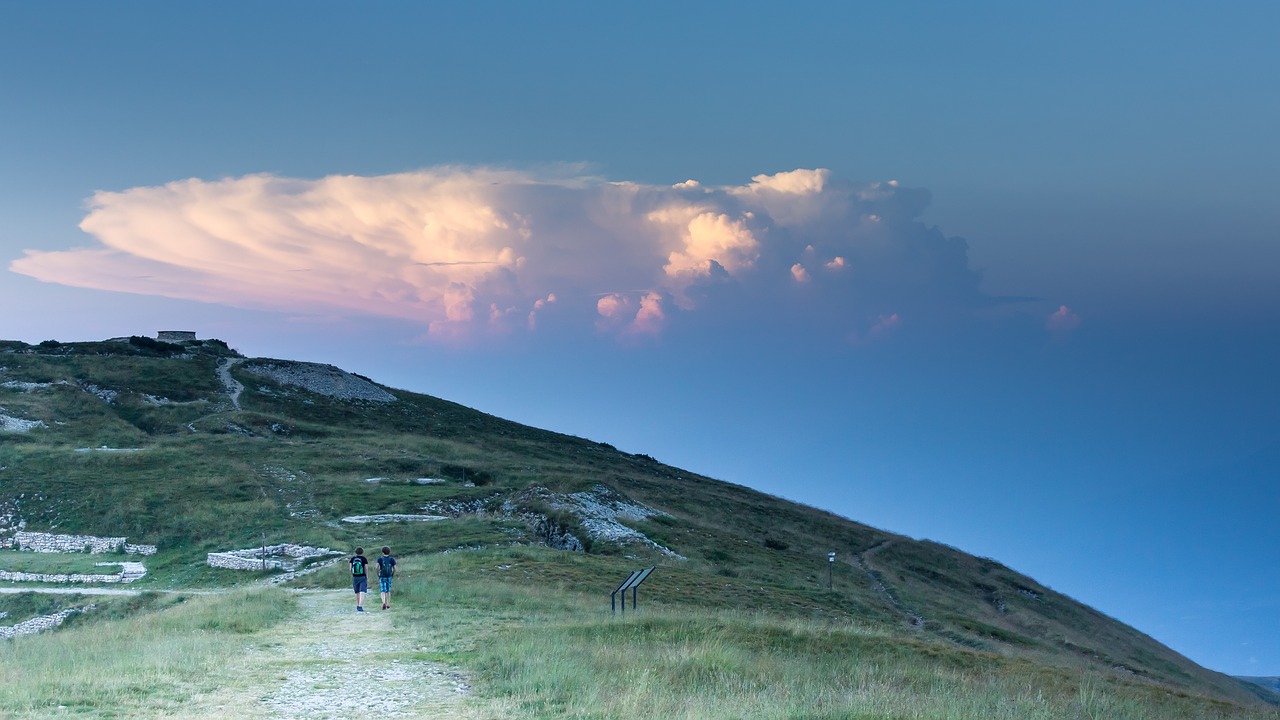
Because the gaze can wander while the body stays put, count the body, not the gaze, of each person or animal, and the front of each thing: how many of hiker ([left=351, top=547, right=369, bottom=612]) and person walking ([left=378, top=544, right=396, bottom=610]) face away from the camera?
2

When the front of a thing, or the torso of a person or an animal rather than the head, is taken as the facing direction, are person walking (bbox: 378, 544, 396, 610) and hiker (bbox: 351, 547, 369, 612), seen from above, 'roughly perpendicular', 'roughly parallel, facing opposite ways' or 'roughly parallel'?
roughly parallel

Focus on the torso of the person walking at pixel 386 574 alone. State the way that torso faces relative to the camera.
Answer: away from the camera

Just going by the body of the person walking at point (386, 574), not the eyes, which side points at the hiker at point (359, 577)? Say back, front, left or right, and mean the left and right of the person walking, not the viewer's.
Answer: left

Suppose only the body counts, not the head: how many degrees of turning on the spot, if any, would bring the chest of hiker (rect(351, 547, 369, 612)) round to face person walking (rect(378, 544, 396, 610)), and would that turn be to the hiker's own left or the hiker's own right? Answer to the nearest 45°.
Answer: approximately 90° to the hiker's own right

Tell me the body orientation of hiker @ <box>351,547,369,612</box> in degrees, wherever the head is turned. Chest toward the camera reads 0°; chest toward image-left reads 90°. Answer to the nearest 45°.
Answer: approximately 180°
